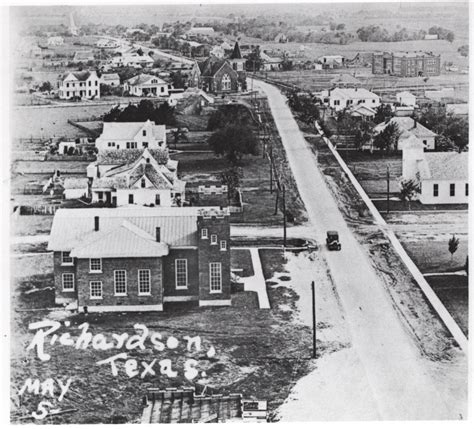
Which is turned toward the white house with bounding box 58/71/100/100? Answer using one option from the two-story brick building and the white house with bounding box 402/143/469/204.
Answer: the white house with bounding box 402/143/469/204

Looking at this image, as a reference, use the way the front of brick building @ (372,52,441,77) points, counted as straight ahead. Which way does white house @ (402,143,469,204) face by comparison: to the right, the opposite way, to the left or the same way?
to the right

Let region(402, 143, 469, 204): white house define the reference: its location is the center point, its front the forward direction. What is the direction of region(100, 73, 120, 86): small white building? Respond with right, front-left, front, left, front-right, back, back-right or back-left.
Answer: front

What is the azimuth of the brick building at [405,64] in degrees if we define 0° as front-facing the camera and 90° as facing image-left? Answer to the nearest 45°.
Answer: approximately 0°

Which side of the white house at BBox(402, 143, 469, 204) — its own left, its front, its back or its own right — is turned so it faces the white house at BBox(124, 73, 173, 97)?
right

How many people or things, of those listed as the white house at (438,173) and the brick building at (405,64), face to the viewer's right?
0

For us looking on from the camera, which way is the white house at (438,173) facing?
facing to the left of the viewer

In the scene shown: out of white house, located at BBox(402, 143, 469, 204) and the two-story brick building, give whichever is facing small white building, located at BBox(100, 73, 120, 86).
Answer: the white house

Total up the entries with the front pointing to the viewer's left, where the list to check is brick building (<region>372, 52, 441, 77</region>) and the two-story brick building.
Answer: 0
